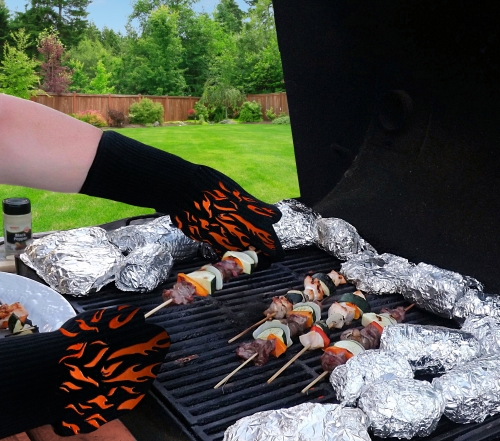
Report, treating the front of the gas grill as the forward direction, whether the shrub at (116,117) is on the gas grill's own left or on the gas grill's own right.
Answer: on the gas grill's own right

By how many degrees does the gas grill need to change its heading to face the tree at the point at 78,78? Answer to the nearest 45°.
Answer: approximately 135° to its right

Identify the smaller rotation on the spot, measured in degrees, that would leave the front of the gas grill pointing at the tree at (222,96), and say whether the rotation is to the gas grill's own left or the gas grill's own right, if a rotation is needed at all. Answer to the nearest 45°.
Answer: approximately 135° to the gas grill's own right

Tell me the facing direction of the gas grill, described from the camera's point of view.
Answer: facing the viewer and to the left of the viewer

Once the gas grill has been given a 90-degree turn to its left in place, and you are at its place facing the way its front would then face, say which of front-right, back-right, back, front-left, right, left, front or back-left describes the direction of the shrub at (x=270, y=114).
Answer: back-left

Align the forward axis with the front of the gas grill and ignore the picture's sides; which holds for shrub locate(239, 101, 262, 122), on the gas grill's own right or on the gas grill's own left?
on the gas grill's own right

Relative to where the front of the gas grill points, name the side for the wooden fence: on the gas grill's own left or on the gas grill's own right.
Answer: on the gas grill's own right

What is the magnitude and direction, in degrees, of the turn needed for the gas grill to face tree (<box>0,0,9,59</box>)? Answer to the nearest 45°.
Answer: approximately 90° to its right

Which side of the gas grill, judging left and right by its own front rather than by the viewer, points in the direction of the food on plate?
front

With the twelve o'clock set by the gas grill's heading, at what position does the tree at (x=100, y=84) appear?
The tree is roughly at 4 o'clock from the gas grill.

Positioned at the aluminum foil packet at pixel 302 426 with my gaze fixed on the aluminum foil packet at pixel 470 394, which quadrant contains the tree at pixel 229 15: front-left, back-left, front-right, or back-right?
front-left

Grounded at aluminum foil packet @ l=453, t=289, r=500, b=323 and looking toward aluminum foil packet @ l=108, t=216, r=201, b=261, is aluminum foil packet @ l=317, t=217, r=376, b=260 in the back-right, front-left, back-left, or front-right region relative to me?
front-right

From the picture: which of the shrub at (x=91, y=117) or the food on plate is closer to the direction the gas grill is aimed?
the food on plate
